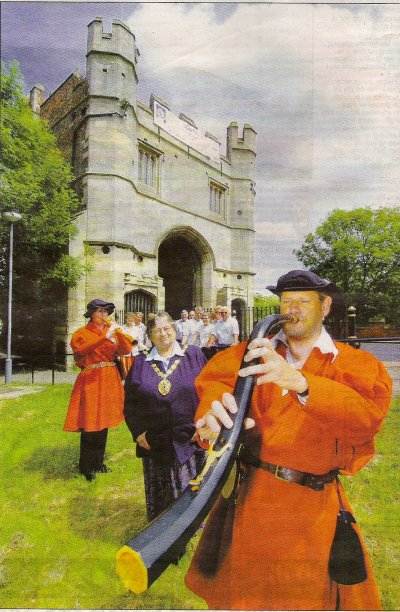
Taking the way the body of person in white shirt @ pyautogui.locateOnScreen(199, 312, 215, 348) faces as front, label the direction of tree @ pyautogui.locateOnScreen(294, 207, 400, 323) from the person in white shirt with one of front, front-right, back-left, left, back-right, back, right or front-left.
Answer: left

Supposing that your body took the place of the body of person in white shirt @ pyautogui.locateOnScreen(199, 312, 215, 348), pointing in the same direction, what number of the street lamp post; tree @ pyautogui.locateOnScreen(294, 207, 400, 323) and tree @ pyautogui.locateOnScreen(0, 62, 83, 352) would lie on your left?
1

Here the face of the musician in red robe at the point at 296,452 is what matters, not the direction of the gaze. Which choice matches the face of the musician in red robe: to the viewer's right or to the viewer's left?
to the viewer's left
